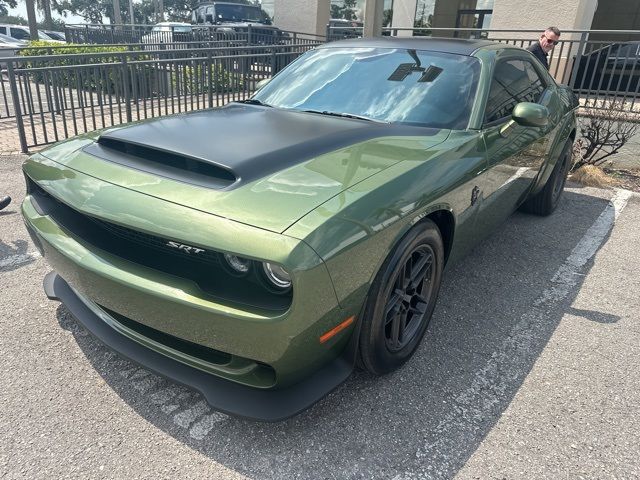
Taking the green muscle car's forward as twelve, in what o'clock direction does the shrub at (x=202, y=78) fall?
The shrub is roughly at 4 o'clock from the green muscle car.

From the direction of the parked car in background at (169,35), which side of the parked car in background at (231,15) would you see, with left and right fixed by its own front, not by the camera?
right

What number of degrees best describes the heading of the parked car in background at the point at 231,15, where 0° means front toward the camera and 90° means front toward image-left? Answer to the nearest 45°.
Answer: approximately 315°

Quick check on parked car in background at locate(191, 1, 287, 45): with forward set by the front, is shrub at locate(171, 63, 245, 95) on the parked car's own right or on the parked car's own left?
on the parked car's own right

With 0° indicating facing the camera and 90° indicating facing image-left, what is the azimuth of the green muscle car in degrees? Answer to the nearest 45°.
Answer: approximately 45°

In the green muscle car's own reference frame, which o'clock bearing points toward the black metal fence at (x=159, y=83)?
The black metal fence is roughly at 4 o'clock from the green muscle car.

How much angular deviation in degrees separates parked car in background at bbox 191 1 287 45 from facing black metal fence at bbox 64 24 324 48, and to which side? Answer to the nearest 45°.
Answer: approximately 45° to its right

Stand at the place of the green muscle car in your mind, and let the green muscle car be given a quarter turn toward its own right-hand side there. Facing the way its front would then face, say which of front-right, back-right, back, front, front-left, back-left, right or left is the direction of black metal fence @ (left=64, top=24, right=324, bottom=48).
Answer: front-right

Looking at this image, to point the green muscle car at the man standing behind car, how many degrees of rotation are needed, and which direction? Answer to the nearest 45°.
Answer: approximately 180°
